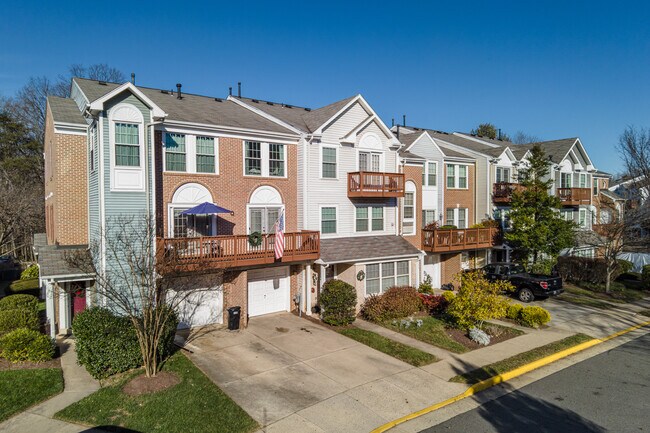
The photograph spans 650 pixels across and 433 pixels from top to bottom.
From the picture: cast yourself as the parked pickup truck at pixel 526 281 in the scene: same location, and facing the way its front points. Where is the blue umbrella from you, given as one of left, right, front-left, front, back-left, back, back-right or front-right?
left

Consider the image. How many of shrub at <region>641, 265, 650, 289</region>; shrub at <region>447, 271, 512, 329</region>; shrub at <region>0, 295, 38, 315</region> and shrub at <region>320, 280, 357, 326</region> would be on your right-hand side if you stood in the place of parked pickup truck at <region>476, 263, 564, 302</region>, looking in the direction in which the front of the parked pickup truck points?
1

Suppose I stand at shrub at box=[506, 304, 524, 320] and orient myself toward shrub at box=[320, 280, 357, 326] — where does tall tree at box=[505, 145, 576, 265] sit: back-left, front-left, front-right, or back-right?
back-right

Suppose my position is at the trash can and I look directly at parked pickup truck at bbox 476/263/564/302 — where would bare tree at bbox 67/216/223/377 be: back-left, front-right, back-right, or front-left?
back-right
